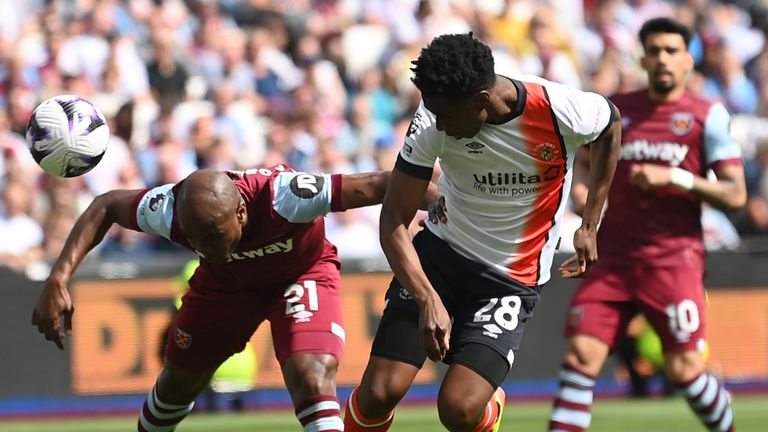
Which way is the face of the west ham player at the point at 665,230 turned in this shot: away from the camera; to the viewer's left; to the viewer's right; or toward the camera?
toward the camera

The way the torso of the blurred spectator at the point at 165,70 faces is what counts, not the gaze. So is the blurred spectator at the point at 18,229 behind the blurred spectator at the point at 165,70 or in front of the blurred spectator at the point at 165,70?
in front

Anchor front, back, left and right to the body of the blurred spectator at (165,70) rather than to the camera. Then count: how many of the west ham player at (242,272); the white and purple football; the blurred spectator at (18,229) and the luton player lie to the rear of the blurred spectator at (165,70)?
0

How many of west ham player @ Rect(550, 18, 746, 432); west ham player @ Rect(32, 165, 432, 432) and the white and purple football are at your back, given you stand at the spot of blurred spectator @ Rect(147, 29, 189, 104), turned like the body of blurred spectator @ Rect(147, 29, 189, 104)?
0

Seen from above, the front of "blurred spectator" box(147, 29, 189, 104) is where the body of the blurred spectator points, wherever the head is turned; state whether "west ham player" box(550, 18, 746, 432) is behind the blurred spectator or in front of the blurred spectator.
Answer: in front

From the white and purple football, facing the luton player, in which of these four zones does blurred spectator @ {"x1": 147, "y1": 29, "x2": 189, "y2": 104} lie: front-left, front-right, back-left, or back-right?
back-left

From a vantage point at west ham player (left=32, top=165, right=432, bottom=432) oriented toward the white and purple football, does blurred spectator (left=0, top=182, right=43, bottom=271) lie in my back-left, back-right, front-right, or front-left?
front-right

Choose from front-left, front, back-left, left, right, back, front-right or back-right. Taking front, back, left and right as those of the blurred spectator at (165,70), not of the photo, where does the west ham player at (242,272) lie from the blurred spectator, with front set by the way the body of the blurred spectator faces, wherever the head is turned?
front

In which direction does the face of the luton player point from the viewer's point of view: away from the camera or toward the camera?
toward the camera

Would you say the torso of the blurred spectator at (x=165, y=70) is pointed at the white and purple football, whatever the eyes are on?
yes

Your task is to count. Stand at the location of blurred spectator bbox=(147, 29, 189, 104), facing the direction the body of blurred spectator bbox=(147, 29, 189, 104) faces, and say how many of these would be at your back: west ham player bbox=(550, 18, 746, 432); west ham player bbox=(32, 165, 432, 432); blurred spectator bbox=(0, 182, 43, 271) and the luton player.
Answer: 0

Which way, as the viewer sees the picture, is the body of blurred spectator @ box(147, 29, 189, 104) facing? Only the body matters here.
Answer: toward the camera
